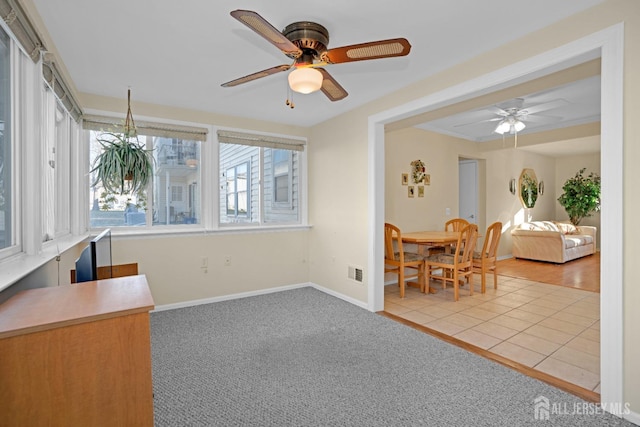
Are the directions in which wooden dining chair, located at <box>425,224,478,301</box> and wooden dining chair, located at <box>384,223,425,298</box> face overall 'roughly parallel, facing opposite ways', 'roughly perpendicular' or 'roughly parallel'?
roughly perpendicular

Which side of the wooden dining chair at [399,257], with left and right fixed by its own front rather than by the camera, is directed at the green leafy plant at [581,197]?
front

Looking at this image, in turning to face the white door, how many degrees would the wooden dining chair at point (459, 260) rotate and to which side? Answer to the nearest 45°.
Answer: approximately 45° to its right

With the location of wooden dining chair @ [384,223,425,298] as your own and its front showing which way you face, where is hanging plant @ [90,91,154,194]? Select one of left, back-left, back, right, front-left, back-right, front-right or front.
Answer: back

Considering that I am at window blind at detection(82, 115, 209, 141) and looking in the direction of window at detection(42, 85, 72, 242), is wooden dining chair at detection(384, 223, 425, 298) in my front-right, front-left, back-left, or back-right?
back-left

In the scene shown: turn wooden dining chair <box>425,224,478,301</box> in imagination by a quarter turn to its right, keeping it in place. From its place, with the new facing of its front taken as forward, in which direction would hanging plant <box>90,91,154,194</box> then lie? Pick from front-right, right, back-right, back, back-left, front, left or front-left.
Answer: back

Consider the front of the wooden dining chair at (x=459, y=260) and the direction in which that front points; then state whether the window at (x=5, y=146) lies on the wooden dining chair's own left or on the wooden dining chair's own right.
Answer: on the wooden dining chair's own left

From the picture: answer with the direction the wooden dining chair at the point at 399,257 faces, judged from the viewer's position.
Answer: facing away from the viewer and to the right of the viewer

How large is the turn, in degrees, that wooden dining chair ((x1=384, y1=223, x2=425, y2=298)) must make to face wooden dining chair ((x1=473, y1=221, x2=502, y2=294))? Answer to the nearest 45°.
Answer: approximately 45° to its right

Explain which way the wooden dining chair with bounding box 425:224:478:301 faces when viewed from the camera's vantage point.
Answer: facing away from the viewer and to the left of the viewer

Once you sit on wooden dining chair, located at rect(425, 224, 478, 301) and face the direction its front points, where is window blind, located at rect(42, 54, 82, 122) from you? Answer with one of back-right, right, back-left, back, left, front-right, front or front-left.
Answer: left

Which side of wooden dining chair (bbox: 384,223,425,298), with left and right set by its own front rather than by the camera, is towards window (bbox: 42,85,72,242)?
back

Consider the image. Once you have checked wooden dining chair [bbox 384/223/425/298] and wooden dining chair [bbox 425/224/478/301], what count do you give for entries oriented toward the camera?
0

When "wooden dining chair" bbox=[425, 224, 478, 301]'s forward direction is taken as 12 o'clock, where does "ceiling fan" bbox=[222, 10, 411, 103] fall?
The ceiling fan is roughly at 8 o'clock from the wooden dining chair.

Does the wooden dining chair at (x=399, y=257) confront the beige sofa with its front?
yes
